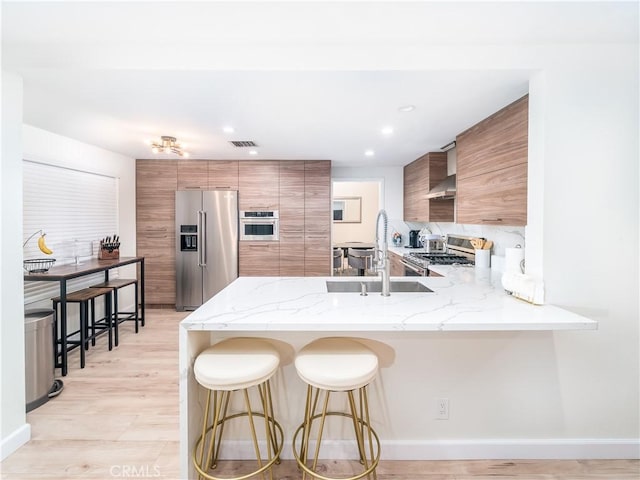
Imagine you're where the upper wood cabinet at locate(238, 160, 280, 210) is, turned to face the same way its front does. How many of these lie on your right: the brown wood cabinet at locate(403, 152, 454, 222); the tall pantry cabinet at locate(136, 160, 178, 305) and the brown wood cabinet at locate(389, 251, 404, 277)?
1

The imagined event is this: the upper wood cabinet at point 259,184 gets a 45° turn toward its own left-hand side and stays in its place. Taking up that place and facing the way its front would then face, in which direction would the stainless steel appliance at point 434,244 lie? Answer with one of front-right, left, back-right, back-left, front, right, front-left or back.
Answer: front-left

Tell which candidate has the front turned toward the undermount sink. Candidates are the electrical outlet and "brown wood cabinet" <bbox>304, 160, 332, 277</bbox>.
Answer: the brown wood cabinet

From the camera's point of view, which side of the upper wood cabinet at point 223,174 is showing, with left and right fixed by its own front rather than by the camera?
front

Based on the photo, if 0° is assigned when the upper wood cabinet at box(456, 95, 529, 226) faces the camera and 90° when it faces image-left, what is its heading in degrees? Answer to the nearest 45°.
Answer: approximately 45°

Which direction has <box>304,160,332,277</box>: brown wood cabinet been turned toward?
toward the camera

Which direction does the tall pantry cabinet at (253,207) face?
toward the camera

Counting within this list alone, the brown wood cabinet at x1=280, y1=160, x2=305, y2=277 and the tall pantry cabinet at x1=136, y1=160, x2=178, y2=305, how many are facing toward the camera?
2

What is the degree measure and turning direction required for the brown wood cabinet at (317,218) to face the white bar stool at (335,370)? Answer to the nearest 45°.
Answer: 0° — it already faces it

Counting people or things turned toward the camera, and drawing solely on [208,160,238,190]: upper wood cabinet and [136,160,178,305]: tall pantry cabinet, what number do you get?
2

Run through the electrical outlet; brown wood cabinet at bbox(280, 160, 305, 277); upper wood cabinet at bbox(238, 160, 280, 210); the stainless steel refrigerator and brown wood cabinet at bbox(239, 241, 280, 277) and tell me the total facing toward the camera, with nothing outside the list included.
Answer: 5

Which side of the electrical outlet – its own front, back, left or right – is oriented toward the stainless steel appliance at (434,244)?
back

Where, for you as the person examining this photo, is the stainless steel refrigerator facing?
facing the viewer

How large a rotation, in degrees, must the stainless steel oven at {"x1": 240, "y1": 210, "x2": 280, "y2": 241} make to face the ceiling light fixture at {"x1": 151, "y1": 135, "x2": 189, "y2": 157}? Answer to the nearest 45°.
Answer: approximately 45° to its right

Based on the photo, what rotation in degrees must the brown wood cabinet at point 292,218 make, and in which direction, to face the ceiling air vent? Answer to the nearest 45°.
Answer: approximately 45° to its right

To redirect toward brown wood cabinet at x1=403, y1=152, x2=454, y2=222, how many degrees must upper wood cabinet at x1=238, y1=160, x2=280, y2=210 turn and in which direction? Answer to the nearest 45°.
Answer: approximately 45° to its left

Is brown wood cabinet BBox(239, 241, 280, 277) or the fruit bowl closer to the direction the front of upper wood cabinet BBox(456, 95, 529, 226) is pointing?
the fruit bowl

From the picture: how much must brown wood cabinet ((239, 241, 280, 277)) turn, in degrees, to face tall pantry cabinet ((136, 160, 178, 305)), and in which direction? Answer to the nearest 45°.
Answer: approximately 90° to its right

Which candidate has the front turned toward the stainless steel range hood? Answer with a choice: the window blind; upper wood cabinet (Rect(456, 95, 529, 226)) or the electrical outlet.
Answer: the window blind

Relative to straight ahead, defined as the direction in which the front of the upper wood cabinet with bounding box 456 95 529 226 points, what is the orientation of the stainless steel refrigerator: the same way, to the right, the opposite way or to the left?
to the left
